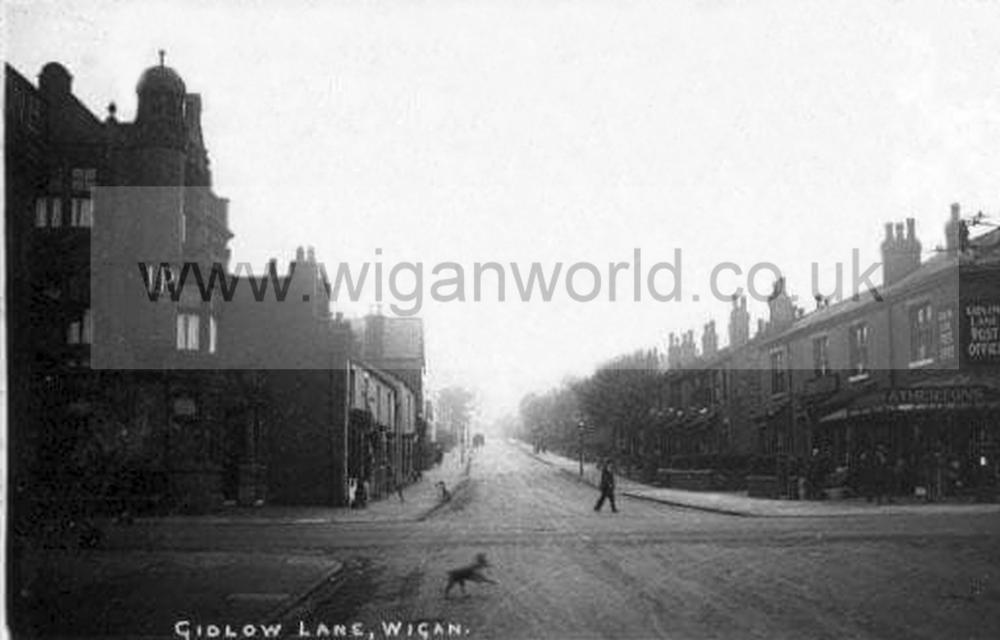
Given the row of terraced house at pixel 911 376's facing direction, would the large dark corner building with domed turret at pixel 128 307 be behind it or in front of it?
in front

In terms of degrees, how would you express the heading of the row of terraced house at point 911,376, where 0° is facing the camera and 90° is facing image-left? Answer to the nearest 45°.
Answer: approximately 45°
